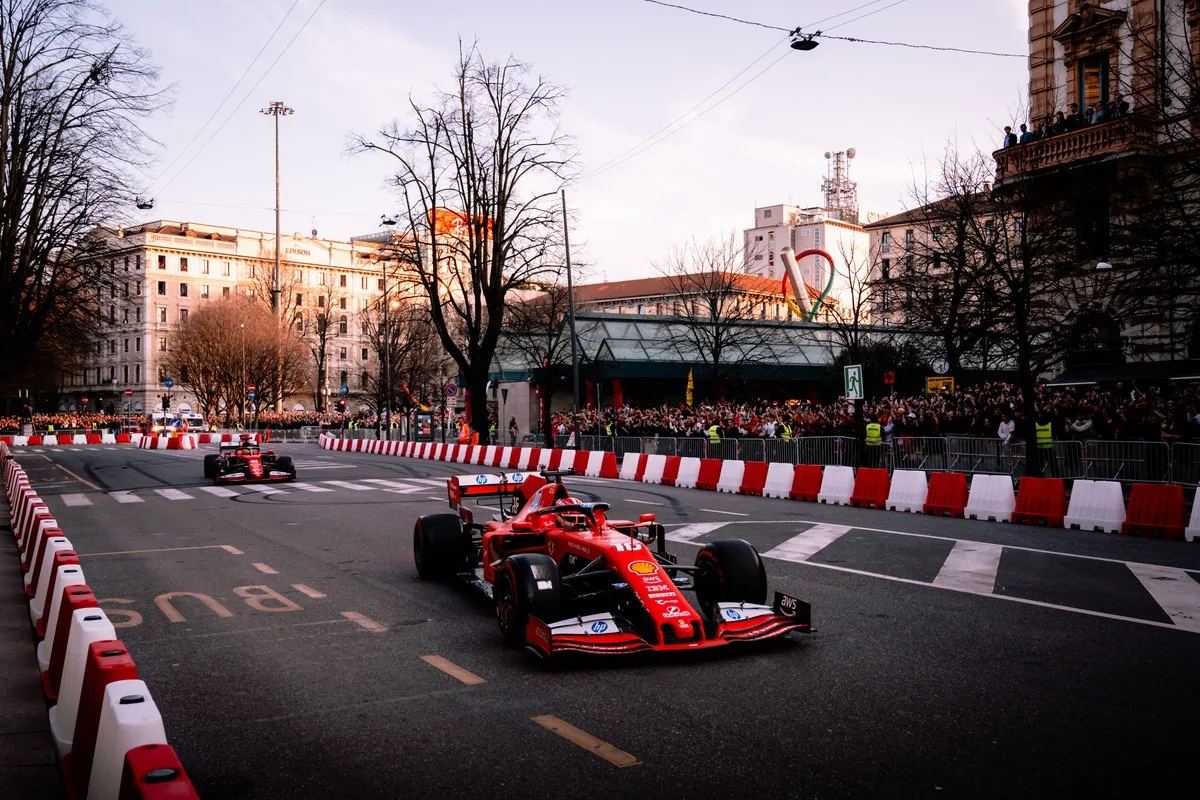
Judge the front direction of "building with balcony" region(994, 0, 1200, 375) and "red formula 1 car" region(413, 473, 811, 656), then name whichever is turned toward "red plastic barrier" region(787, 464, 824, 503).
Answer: the building with balcony

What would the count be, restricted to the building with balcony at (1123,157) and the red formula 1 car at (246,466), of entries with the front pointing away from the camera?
0

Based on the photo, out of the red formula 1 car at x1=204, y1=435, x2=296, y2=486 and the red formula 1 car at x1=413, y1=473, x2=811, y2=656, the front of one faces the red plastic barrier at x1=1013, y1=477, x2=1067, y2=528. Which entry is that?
the red formula 1 car at x1=204, y1=435, x2=296, y2=486

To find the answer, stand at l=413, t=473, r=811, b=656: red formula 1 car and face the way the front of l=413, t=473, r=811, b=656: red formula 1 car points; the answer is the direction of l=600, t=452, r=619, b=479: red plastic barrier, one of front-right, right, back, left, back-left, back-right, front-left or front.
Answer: back-left

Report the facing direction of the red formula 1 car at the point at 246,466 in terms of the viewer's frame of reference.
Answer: facing the viewer and to the right of the viewer

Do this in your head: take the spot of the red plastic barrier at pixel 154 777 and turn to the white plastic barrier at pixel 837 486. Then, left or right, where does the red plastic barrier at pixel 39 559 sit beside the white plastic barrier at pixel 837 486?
left

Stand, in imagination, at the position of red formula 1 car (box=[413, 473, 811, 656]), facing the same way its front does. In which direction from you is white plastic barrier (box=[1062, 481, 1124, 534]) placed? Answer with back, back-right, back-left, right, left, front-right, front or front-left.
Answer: left

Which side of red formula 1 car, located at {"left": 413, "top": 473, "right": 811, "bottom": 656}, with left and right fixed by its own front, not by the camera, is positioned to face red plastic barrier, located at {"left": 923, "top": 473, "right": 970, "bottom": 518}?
left

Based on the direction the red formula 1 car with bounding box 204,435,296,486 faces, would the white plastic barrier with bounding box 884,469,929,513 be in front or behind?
in front

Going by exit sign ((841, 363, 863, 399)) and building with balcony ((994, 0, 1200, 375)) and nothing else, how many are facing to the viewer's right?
0

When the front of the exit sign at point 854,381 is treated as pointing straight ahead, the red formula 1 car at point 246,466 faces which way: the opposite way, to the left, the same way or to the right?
to the left

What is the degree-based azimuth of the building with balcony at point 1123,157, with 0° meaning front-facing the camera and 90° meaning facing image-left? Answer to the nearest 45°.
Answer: approximately 45°

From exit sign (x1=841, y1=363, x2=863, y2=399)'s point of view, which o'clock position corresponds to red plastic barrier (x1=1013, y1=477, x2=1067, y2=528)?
The red plastic barrier is roughly at 11 o'clock from the exit sign.

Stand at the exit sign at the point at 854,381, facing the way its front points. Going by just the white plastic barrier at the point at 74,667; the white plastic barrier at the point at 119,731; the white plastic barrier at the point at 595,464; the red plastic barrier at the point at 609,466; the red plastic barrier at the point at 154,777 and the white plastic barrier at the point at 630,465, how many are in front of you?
3

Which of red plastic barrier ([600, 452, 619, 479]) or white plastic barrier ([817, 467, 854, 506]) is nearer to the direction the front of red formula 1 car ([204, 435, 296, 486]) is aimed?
the white plastic barrier

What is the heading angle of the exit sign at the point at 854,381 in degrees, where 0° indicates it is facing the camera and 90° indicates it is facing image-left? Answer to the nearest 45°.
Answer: approximately 0°

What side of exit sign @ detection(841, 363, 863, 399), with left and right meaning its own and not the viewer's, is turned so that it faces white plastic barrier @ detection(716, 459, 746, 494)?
right

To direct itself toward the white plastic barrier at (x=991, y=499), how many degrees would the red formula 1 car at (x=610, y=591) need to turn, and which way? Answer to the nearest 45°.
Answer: approximately 90° to its left
